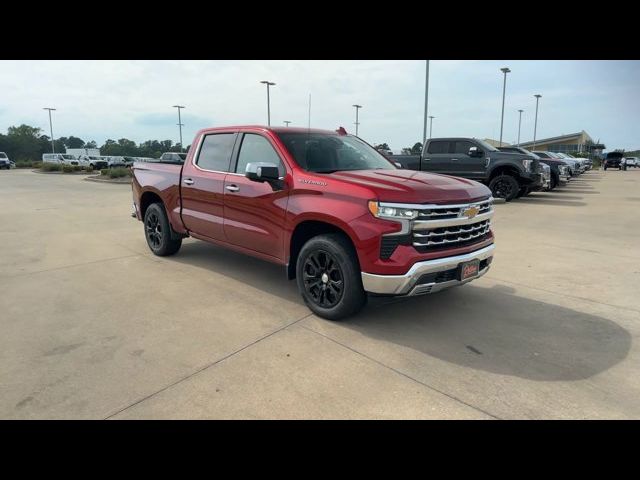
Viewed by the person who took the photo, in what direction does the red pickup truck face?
facing the viewer and to the right of the viewer

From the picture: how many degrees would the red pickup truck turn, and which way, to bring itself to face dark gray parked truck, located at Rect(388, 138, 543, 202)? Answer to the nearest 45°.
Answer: approximately 90° to its left
